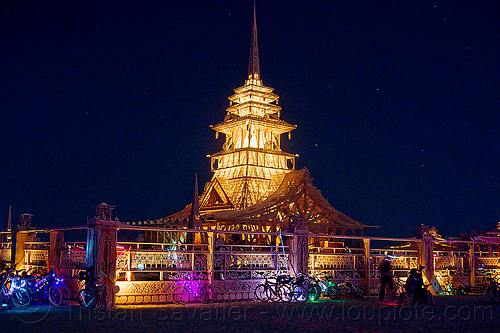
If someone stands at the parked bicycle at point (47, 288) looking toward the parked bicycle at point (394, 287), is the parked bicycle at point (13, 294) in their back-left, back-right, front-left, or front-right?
back-right

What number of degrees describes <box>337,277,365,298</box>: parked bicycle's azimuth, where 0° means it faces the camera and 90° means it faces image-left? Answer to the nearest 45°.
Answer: approximately 90°

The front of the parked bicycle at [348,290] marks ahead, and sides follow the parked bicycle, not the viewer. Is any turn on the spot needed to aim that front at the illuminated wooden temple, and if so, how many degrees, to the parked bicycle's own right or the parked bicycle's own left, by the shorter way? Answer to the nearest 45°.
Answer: approximately 90° to the parked bicycle's own right

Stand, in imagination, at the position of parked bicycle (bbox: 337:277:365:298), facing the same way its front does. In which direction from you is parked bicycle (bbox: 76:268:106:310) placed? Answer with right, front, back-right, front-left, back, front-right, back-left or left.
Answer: front-left

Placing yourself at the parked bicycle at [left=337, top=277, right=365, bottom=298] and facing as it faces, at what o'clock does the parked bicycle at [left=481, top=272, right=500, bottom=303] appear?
the parked bicycle at [left=481, top=272, right=500, bottom=303] is roughly at 6 o'clock from the parked bicycle at [left=337, top=277, right=365, bottom=298].

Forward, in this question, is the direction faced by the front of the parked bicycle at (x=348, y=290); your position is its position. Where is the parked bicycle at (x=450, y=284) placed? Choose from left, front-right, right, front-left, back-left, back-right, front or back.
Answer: back-right
